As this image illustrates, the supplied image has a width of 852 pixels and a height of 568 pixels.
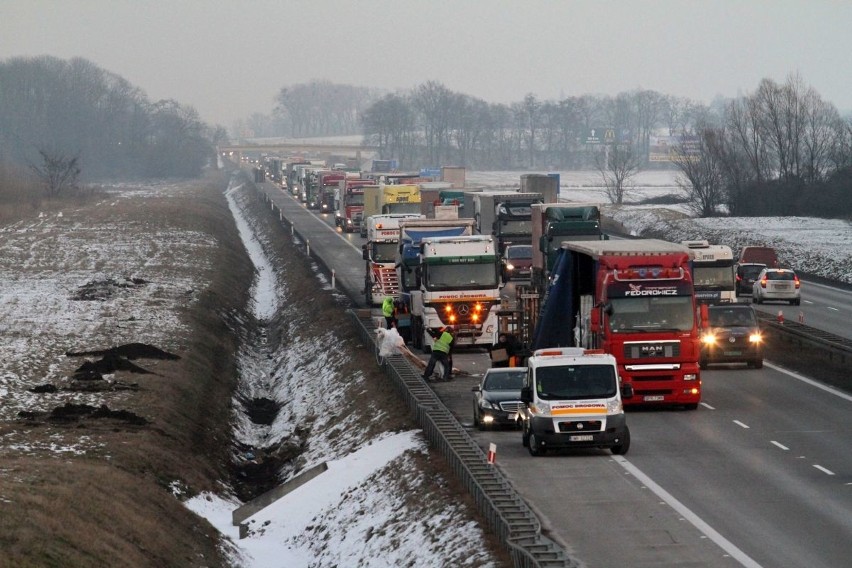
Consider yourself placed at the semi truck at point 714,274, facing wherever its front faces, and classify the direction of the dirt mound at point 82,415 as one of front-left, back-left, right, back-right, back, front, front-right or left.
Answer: front-right

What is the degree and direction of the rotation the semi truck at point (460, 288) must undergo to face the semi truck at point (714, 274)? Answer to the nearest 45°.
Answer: approximately 135° to its left

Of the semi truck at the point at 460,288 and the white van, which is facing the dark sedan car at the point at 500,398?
the semi truck

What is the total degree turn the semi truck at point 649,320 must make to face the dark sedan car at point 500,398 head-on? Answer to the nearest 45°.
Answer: approximately 45° to its right

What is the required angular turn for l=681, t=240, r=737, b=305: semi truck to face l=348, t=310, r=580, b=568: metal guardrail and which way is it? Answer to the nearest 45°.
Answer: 0° — it already faces it

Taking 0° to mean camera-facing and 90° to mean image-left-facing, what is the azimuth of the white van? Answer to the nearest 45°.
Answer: approximately 0°

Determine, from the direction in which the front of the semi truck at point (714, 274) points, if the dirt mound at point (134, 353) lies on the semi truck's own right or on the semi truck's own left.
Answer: on the semi truck's own right
